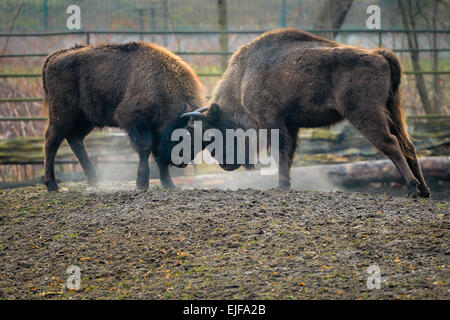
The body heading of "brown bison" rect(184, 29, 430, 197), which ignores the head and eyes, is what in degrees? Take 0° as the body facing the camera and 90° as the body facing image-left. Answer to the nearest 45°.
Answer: approximately 90°

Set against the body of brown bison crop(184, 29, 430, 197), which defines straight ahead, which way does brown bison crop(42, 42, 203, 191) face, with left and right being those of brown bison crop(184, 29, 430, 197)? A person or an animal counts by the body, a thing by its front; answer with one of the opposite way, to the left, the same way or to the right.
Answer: the opposite way

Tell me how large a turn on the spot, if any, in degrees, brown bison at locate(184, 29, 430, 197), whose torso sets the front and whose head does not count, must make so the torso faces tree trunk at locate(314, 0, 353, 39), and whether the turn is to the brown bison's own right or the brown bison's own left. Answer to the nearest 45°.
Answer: approximately 90° to the brown bison's own right

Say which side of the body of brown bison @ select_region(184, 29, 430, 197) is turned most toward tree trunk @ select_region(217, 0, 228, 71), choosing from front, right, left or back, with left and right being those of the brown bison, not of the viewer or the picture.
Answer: right

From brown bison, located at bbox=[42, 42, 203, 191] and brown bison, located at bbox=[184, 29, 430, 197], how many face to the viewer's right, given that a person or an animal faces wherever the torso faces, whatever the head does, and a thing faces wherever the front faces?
1

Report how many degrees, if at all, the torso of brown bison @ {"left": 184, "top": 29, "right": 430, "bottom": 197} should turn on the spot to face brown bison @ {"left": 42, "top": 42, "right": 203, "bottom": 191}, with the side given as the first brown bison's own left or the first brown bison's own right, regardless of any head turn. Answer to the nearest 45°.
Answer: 0° — it already faces it

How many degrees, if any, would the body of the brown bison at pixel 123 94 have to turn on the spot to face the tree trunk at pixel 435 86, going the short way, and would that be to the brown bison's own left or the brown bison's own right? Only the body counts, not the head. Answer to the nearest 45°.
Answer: approximately 45° to the brown bison's own left

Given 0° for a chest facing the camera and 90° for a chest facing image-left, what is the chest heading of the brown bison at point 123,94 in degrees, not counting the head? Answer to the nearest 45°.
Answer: approximately 270°

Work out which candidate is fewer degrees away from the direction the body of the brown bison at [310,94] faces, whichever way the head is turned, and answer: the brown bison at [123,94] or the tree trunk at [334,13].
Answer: the brown bison
